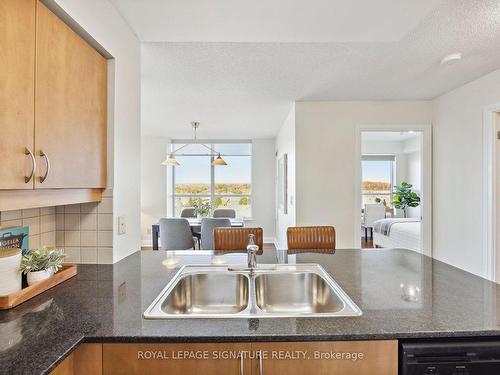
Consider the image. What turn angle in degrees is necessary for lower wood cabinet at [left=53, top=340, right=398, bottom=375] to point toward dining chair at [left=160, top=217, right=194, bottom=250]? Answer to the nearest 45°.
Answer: approximately 180°

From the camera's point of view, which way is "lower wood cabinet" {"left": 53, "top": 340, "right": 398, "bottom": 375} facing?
toward the camera

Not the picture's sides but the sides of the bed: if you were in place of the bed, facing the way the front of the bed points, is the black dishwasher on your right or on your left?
on your left

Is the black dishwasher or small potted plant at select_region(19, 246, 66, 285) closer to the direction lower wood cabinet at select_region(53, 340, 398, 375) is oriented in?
the black dishwasher

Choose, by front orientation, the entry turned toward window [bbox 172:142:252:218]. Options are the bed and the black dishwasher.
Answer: the bed

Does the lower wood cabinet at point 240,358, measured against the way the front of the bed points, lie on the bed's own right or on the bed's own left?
on the bed's own left

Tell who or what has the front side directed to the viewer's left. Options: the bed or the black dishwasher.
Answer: the bed

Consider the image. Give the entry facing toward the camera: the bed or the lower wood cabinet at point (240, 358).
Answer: the lower wood cabinet

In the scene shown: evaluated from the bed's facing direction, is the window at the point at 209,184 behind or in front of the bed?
in front

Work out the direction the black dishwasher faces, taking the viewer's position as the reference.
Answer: facing the viewer

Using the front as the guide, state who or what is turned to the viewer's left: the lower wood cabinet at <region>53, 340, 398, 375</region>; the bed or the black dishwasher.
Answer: the bed

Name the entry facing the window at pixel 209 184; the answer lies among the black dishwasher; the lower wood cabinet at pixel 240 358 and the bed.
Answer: the bed

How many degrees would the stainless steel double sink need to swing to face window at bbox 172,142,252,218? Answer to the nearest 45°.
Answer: approximately 180°

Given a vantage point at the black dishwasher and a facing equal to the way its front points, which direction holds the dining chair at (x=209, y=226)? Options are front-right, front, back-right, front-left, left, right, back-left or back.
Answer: back-right

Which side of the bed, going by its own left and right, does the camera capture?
left

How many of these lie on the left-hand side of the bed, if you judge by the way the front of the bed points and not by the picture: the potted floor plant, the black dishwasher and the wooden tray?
2

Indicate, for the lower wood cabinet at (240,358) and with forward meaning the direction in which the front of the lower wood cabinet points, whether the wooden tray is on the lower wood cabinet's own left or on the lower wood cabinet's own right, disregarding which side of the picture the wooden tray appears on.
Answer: on the lower wood cabinet's own right

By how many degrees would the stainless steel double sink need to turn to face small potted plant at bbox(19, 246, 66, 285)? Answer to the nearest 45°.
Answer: approximately 90° to its right

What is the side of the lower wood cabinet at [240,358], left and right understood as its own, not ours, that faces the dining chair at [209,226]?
back
